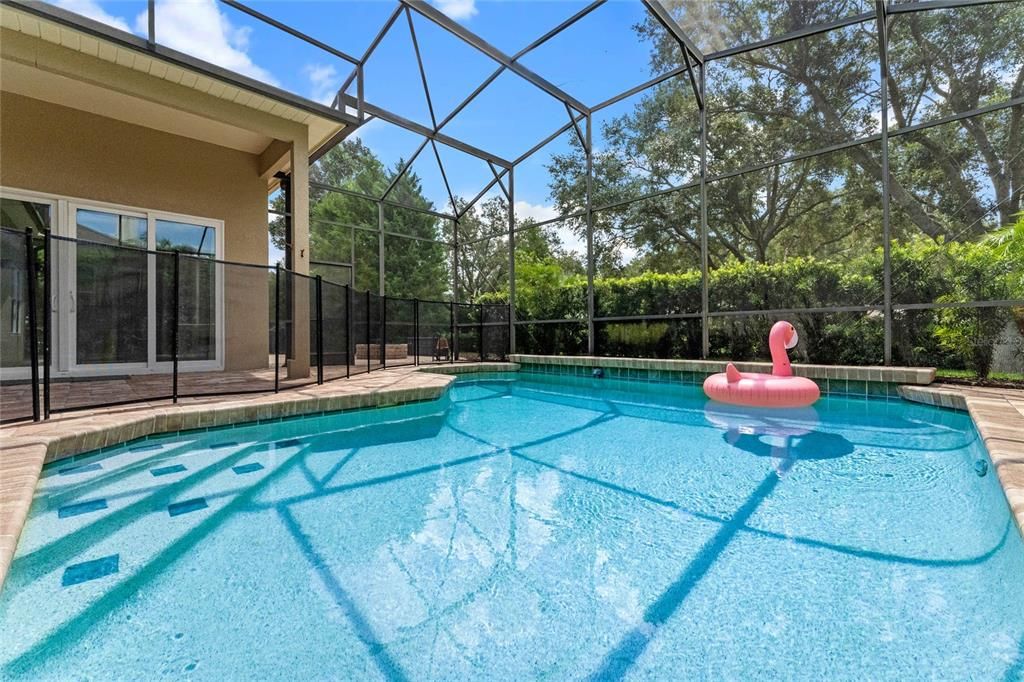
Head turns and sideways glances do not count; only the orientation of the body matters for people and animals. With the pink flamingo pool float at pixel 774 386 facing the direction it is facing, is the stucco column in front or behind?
behind

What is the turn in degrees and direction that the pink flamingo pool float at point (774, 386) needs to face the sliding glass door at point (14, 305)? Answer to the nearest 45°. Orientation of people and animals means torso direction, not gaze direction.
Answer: approximately 180°

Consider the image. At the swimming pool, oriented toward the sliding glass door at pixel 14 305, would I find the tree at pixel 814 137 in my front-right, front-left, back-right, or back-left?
back-right

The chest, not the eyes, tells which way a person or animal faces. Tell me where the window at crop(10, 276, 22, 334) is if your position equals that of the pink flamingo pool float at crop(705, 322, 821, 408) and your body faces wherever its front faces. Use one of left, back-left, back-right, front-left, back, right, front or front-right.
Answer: back

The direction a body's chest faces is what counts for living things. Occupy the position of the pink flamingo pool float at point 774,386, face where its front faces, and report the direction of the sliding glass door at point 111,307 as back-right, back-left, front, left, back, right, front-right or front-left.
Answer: back

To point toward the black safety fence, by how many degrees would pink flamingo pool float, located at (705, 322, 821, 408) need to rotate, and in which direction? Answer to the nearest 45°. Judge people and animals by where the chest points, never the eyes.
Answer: approximately 180°

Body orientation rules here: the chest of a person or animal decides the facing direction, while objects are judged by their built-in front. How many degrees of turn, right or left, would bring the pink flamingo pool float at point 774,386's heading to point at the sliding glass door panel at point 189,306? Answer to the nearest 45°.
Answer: approximately 180°

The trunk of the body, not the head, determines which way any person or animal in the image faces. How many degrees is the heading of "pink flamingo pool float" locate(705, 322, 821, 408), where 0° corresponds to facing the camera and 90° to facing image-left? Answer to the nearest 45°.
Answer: approximately 225°
